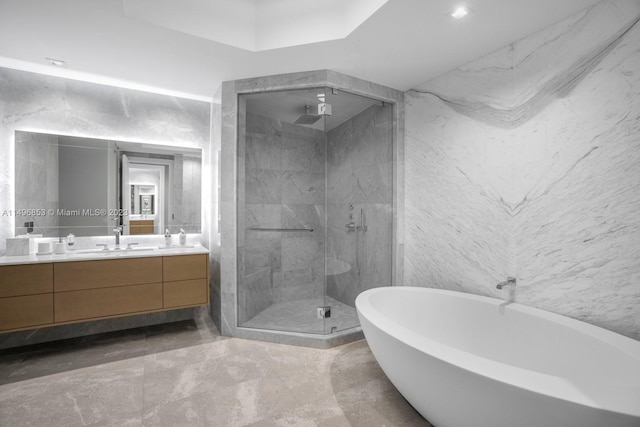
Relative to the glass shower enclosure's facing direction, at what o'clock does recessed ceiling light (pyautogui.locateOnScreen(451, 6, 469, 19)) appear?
The recessed ceiling light is roughly at 11 o'clock from the glass shower enclosure.

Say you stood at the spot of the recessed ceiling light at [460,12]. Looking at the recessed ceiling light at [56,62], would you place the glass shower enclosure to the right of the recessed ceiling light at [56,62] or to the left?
right

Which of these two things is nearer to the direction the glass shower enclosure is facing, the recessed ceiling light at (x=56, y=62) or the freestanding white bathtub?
the freestanding white bathtub

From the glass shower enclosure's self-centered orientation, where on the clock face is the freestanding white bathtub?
The freestanding white bathtub is roughly at 11 o'clock from the glass shower enclosure.

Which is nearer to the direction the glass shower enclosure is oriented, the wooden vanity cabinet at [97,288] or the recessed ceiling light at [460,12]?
the recessed ceiling light

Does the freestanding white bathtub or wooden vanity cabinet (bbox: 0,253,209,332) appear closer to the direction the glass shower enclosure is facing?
the freestanding white bathtub

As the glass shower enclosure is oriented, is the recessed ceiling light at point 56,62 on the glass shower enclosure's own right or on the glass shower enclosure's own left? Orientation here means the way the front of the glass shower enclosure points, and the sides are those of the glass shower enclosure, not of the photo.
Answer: on the glass shower enclosure's own right

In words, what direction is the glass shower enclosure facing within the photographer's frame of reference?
facing the viewer

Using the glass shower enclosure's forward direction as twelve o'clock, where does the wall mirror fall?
The wall mirror is roughly at 3 o'clock from the glass shower enclosure.

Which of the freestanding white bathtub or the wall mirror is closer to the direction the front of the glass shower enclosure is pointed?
the freestanding white bathtub

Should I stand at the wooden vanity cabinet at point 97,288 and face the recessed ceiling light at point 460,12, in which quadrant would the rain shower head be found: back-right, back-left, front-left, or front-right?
front-left
